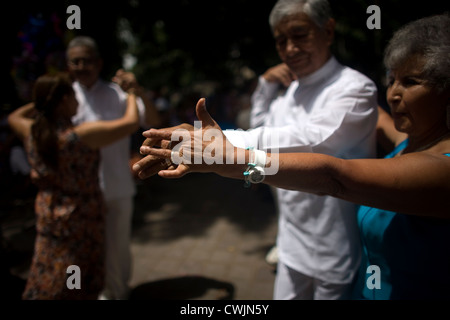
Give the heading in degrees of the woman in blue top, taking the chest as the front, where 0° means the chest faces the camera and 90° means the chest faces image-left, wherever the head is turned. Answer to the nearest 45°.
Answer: approximately 90°
